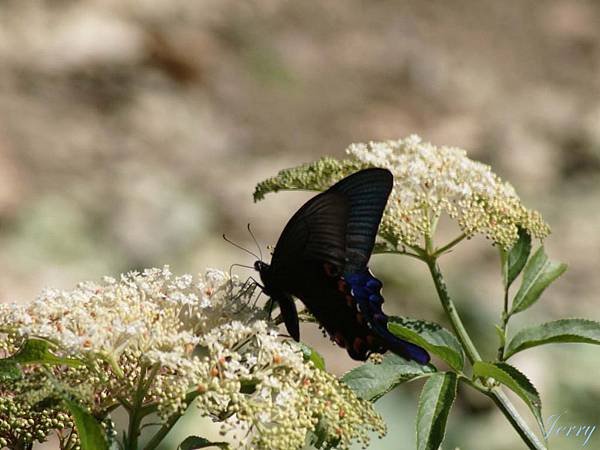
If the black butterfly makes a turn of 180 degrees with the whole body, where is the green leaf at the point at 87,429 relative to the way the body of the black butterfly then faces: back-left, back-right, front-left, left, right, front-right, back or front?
back-right

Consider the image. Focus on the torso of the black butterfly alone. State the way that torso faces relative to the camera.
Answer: to the viewer's left
